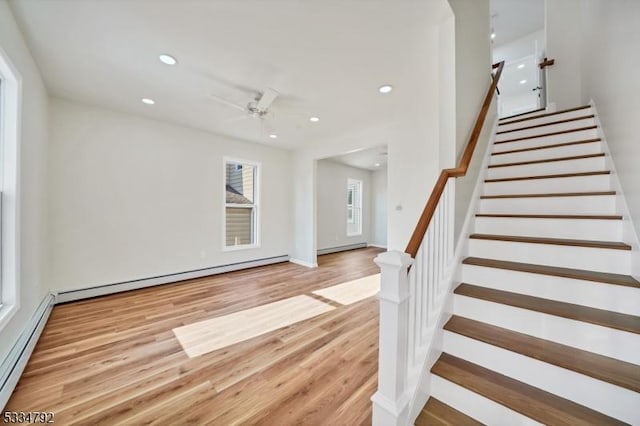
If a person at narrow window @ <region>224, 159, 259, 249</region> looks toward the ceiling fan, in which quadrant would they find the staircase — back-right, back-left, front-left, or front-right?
front-left

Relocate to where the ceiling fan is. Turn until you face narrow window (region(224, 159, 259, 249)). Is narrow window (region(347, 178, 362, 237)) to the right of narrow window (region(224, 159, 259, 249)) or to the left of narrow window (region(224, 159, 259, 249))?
right

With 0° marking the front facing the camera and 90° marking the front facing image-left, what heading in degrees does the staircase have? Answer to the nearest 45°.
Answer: approximately 0°

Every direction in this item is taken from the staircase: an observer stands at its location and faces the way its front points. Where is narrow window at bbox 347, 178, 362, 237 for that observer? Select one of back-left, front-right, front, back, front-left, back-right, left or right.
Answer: back-right

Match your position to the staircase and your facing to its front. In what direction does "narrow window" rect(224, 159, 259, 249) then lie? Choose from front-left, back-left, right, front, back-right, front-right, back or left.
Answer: right

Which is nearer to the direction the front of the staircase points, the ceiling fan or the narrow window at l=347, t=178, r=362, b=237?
the ceiling fan

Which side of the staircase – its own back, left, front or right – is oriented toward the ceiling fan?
right

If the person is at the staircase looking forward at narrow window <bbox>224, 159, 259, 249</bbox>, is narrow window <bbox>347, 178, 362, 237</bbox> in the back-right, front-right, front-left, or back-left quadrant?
front-right
